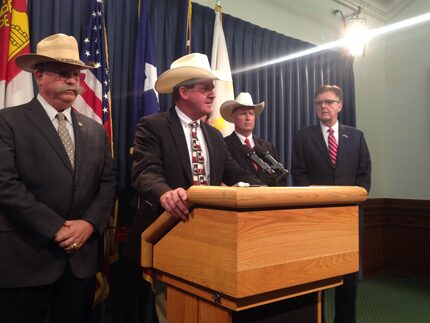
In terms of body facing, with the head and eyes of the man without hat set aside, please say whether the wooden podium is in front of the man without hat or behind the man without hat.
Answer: in front

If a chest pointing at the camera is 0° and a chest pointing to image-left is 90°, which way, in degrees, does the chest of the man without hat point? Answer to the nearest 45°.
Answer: approximately 0°

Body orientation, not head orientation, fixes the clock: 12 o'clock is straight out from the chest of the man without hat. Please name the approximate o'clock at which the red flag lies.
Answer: The red flag is roughly at 2 o'clock from the man without hat.

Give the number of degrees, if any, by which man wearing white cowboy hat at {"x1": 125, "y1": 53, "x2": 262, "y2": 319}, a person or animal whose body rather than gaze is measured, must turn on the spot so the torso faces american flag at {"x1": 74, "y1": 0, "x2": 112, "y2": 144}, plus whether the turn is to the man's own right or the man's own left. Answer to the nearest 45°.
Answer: approximately 180°

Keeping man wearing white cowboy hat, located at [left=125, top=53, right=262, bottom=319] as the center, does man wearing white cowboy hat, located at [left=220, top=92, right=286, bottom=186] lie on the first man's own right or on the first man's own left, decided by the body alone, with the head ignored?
on the first man's own left

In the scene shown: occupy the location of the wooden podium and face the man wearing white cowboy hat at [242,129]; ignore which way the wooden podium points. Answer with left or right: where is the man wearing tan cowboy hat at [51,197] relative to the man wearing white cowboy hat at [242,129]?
left

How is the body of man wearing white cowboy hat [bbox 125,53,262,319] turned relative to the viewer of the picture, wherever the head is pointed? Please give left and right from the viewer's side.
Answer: facing the viewer and to the right of the viewer

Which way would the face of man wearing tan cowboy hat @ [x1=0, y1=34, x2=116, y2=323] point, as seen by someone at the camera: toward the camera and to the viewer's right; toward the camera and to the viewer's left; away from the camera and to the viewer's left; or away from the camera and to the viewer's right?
toward the camera and to the viewer's right
